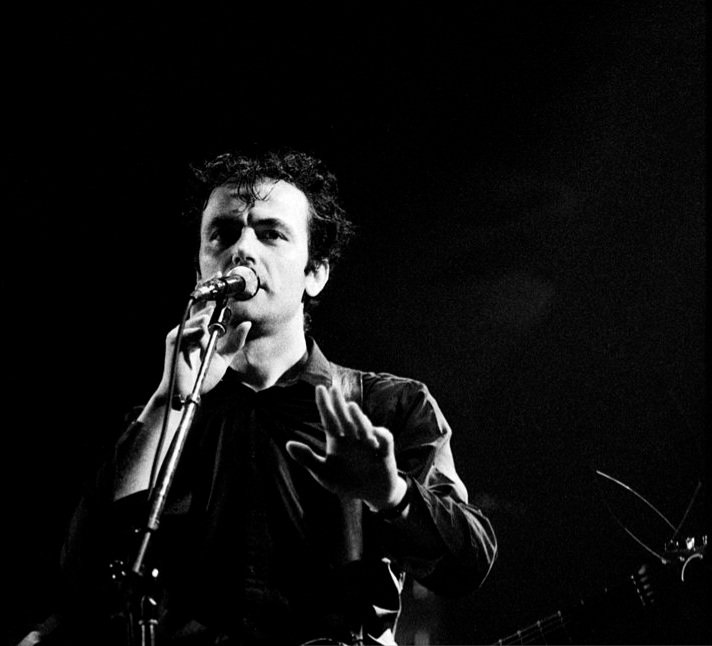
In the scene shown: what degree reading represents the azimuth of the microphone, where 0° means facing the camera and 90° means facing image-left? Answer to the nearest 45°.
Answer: approximately 225°

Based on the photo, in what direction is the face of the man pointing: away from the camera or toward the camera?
toward the camera
